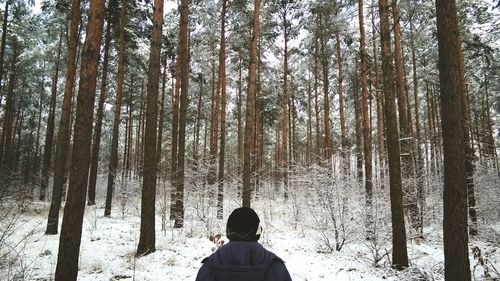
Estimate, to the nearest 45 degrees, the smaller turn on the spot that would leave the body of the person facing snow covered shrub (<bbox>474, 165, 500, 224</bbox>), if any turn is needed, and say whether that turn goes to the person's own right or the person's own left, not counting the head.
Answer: approximately 45° to the person's own right

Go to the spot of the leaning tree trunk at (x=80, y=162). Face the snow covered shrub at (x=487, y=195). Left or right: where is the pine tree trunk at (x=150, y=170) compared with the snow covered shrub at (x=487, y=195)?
left

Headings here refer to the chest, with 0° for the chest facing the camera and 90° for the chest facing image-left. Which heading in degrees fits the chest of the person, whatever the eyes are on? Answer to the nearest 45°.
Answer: approximately 180°

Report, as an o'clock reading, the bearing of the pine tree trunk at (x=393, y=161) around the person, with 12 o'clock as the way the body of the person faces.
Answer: The pine tree trunk is roughly at 1 o'clock from the person.

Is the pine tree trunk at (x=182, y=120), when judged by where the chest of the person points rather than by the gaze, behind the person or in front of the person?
in front

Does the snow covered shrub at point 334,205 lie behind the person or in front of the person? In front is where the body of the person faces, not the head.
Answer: in front

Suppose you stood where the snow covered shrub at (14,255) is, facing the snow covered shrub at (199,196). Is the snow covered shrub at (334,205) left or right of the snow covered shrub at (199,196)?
right

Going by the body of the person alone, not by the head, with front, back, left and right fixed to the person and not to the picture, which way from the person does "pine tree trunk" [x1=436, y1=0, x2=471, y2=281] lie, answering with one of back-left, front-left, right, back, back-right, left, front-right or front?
front-right

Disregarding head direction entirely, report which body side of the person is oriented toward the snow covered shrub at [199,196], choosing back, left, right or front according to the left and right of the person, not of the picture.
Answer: front
